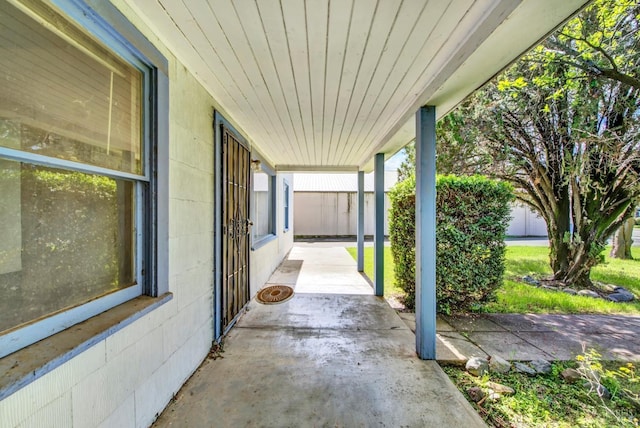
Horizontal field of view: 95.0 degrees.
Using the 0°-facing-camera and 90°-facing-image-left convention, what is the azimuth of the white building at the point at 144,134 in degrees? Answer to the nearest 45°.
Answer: approximately 270°

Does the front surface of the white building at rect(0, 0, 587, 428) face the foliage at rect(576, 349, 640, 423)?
yes

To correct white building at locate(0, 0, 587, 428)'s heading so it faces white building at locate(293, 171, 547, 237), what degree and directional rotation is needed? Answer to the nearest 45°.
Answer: approximately 90° to its left

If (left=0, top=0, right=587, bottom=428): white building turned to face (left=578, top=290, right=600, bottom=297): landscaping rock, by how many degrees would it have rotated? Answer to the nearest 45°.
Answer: approximately 45° to its left

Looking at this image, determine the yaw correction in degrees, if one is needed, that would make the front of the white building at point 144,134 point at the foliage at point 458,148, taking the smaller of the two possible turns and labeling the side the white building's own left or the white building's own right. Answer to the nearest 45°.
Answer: approximately 45° to the white building's own left

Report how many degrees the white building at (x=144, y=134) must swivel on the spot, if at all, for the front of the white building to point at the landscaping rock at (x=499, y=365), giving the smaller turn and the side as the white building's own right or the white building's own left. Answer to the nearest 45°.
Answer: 0° — it already faces it
